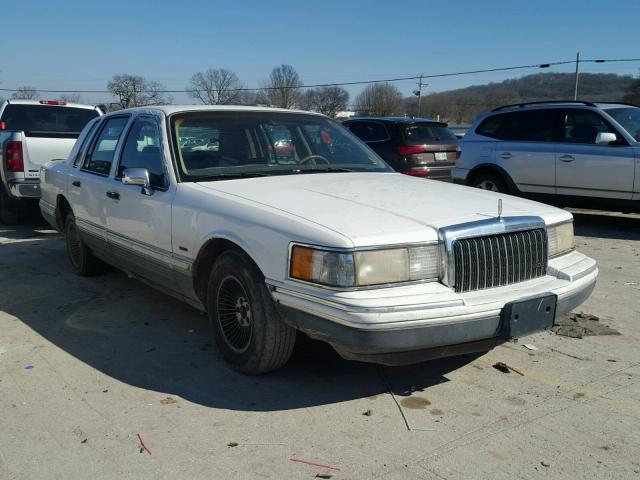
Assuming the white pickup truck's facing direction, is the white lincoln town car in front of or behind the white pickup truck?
behind

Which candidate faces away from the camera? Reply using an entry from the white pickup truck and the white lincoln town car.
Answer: the white pickup truck

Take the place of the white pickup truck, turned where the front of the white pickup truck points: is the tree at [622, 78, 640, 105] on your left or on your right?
on your right

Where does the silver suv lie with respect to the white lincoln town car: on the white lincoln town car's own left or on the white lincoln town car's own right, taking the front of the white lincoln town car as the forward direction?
on the white lincoln town car's own left

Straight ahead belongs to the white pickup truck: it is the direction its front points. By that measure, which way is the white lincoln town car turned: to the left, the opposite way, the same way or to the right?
the opposite way

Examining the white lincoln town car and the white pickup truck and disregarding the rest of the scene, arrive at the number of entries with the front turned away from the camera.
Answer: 1

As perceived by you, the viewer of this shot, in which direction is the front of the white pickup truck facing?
facing away from the viewer

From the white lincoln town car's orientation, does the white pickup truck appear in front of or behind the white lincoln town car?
behind

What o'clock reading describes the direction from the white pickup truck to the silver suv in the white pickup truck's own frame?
The silver suv is roughly at 4 o'clock from the white pickup truck.

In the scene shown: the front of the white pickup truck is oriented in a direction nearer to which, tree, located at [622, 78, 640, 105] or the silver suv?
the tree

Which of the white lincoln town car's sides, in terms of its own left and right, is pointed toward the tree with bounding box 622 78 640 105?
left
